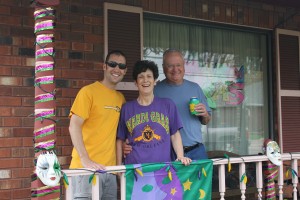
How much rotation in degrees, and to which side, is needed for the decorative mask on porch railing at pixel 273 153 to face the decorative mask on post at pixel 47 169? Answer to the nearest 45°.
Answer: approximately 90° to its right

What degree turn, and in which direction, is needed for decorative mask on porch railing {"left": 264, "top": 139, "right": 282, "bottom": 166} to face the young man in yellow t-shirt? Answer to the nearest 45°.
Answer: approximately 90° to its right

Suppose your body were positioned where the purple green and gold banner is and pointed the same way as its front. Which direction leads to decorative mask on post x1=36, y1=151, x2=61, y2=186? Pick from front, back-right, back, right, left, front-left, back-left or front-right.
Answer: front-right

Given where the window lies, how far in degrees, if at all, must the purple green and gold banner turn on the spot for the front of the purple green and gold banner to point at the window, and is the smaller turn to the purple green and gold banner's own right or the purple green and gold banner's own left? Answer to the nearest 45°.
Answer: approximately 180°

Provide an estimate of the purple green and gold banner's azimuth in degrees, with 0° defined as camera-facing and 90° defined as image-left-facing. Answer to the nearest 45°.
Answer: approximately 0°

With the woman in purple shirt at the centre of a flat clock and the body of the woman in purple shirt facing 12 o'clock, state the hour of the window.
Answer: The window is roughly at 7 o'clock from the woman in purple shirt.

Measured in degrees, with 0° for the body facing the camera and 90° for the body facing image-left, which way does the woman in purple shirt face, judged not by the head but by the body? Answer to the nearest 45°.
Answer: approximately 0°

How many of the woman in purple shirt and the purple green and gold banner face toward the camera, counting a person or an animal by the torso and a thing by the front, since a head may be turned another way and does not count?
2

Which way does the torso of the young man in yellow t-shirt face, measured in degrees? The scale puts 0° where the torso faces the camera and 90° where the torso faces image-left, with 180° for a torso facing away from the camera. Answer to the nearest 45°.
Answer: approximately 315°
